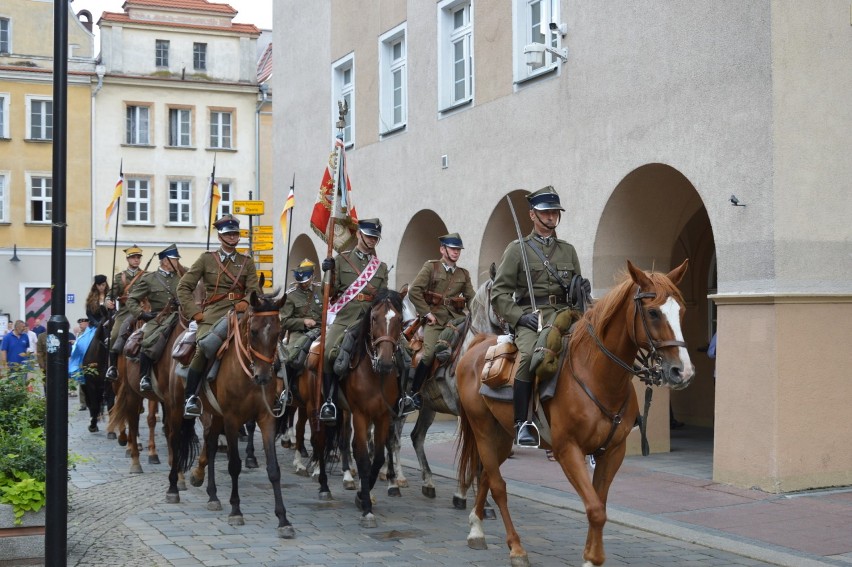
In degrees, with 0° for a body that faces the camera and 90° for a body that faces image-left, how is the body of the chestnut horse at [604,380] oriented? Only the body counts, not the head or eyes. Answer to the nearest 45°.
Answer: approximately 315°

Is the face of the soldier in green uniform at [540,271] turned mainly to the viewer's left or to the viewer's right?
to the viewer's right

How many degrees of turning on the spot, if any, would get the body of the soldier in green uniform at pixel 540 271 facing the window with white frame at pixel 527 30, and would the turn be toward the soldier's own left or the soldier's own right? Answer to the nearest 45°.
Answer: approximately 135° to the soldier's own left

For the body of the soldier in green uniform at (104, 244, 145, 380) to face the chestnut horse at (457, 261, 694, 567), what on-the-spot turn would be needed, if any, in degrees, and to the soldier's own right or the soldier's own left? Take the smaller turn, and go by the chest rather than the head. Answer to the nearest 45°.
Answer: approximately 45° to the soldier's own right

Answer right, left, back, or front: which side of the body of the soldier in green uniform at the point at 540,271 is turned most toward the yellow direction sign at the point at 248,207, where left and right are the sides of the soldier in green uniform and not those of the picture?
back

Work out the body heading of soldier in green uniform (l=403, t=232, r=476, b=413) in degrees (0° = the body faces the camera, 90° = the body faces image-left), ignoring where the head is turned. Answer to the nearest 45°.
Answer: approximately 315°

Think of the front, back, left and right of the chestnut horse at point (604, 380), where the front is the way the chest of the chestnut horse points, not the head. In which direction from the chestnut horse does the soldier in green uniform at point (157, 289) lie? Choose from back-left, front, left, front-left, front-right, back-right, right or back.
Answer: back

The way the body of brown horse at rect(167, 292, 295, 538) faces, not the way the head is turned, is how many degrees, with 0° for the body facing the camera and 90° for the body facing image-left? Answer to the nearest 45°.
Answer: approximately 315°

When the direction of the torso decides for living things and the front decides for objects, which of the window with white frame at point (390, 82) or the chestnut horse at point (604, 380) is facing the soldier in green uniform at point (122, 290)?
the window with white frame
